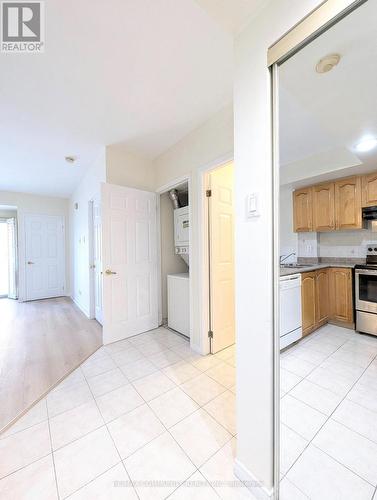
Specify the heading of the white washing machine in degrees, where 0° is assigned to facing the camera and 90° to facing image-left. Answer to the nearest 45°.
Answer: approximately 45°

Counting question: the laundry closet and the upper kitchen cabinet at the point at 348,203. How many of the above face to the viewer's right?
0

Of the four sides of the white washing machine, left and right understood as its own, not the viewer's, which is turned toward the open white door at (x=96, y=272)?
right

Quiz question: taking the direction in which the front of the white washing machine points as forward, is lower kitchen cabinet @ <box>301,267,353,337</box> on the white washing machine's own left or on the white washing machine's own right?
on the white washing machine's own left

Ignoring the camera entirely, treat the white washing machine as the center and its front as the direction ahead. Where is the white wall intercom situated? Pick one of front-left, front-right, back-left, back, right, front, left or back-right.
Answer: front-left

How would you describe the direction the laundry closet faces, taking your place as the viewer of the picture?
facing the viewer and to the left of the viewer

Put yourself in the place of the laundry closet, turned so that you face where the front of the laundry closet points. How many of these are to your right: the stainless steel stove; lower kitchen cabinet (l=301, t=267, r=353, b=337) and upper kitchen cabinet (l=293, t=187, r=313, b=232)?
0

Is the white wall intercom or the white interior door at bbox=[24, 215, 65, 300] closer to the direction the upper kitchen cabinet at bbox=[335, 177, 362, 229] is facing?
the white wall intercom

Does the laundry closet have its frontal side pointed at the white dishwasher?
no

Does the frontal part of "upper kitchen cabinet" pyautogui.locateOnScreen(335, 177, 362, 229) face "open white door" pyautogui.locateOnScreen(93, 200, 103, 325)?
no

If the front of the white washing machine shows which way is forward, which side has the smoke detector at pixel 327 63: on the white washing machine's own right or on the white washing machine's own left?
on the white washing machine's own left

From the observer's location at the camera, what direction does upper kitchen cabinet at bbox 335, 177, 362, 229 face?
facing the viewer

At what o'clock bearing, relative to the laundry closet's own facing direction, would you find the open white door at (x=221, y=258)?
The open white door is roughly at 9 o'clock from the laundry closet.

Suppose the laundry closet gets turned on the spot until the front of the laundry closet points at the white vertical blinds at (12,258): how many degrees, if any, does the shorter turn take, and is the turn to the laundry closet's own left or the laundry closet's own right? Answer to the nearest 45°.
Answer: approximately 90° to the laundry closet's own right

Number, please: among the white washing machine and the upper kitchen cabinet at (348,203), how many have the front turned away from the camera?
0
